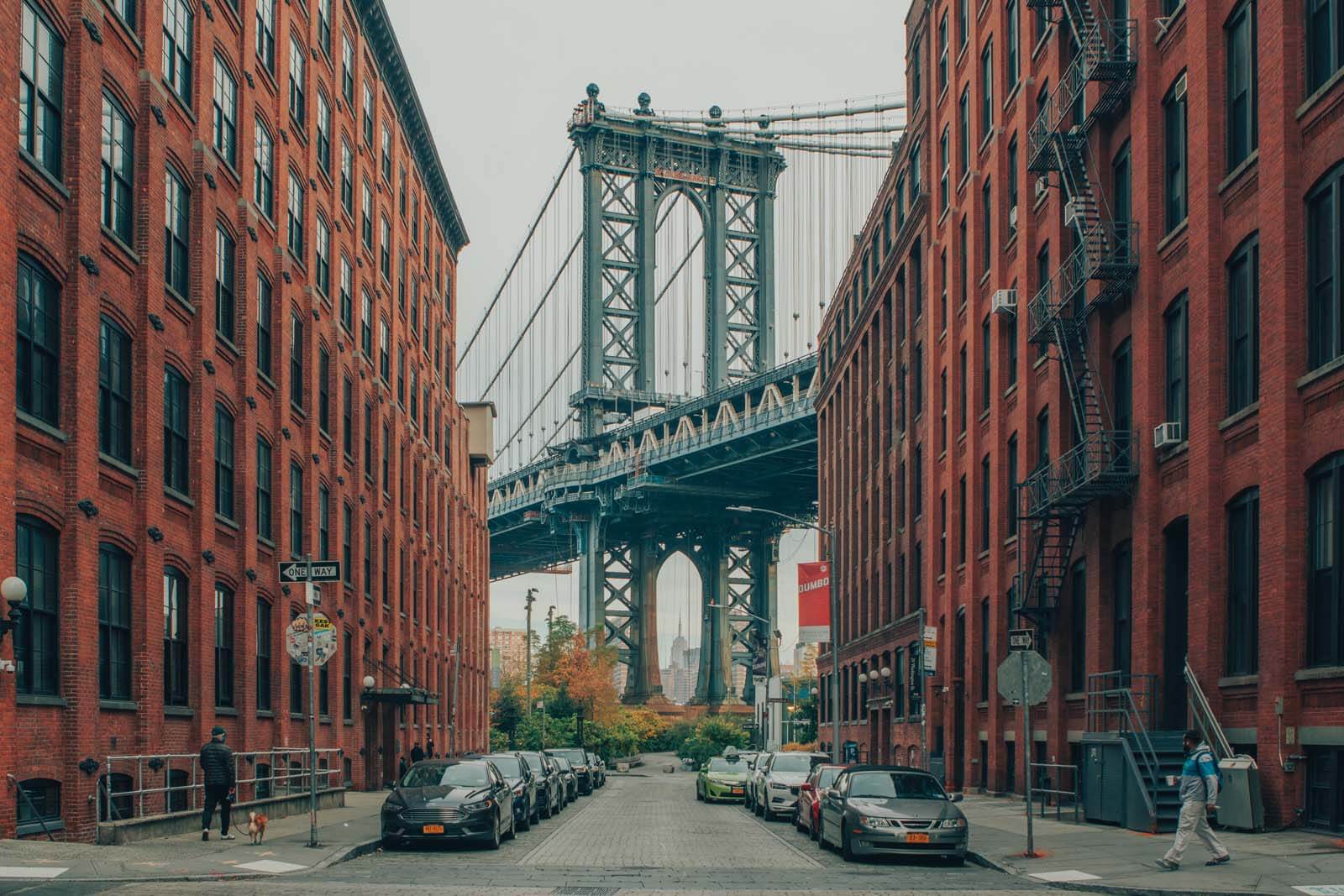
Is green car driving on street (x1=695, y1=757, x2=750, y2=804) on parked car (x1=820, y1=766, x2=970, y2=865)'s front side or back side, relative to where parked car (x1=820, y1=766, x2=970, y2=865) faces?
on the back side

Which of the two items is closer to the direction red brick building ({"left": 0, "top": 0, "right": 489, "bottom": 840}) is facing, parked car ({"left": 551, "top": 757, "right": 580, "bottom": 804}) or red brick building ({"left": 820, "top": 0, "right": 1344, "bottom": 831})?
the red brick building

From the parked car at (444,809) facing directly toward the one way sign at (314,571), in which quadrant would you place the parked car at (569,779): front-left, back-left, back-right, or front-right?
back-right

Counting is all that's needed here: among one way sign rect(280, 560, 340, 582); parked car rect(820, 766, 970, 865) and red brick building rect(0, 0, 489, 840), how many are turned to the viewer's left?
0

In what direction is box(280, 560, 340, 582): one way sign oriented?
toward the camera

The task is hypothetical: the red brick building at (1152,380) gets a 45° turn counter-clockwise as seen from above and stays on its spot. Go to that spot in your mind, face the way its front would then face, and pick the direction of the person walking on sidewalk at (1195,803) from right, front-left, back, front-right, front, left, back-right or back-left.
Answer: front

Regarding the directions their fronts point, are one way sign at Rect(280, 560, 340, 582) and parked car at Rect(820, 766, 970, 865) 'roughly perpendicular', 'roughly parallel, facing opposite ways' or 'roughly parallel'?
roughly parallel

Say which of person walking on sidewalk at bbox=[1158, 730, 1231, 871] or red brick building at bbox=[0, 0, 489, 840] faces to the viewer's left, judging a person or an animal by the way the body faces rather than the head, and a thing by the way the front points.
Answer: the person walking on sidewalk

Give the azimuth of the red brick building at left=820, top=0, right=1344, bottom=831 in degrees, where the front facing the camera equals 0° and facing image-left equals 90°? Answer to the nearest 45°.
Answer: approximately 45°

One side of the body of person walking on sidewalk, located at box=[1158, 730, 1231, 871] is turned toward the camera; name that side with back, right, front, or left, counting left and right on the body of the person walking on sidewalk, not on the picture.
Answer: left
